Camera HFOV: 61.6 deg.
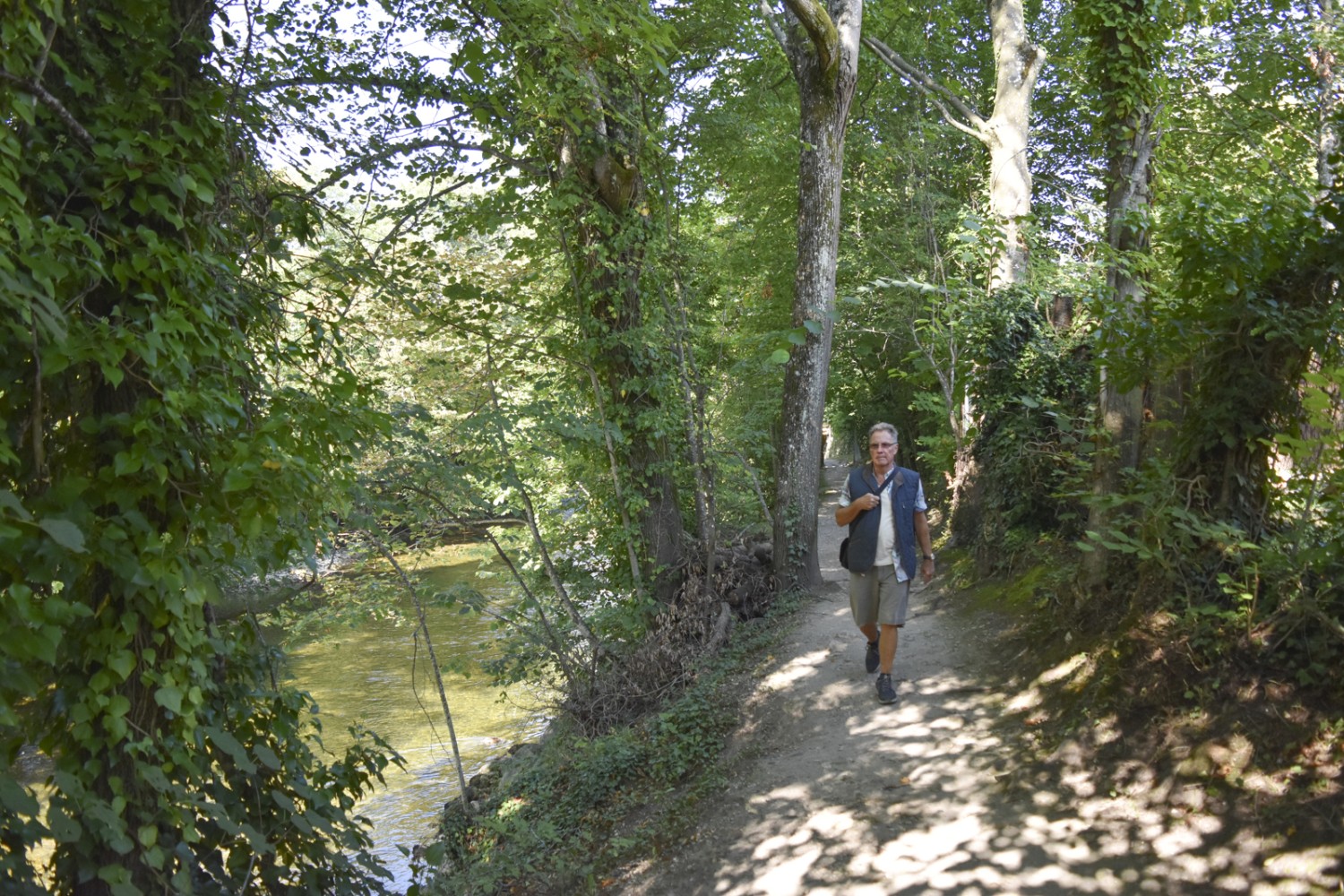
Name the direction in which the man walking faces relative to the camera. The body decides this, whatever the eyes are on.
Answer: toward the camera

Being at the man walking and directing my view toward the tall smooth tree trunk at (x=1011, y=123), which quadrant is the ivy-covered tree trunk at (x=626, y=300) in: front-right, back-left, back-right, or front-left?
front-left

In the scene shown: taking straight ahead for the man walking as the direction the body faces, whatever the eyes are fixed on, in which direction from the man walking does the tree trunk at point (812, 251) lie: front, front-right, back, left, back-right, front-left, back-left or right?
back

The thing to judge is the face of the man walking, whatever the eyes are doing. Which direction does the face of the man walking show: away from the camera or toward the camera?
toward the camera

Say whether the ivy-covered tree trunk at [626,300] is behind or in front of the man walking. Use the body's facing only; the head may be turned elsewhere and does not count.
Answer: behind

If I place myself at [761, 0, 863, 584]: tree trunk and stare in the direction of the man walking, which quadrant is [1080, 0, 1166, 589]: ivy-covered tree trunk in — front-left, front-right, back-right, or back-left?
front-left

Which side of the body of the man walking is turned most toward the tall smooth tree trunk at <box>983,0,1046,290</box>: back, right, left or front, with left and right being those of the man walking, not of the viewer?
back
